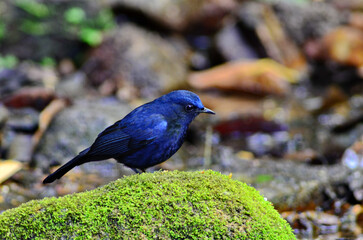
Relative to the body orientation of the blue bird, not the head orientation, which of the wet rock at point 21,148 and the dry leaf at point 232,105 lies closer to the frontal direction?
the dry leaf

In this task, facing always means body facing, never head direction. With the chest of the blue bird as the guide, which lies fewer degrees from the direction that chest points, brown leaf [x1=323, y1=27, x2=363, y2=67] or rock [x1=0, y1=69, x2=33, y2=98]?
the brown leaf

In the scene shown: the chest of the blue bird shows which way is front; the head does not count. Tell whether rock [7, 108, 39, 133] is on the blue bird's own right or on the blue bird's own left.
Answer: on the blue bird's own left

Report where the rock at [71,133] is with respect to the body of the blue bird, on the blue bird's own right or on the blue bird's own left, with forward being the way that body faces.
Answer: on the blue bird's own left

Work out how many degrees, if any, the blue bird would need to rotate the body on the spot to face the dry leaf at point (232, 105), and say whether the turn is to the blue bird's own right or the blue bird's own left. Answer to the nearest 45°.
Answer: approximately 90° to the blue bird's own left

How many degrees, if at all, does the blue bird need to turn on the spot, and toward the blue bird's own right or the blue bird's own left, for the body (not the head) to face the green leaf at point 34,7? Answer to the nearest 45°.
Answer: approximately 135° to the blue bird's own left

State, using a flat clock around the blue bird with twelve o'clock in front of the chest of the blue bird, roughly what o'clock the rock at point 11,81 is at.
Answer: The rock is roughly at 8 o'clock from the blue bird.

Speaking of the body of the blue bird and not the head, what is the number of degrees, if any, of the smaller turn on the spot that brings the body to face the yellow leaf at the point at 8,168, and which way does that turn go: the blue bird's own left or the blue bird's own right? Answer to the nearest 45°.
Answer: approximately 135° to the blue bird's own left

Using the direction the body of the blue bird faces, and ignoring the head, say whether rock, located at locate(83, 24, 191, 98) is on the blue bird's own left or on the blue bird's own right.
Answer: on the blue bird's own left

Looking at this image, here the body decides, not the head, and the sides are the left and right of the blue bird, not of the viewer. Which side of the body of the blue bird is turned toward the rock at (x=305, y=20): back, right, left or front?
left

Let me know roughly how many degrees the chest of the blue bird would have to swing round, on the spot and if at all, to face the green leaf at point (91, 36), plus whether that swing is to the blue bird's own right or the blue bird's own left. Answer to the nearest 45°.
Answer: approximately 90° to the blue bird's own left

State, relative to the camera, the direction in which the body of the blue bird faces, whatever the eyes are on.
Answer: to the viewer's right

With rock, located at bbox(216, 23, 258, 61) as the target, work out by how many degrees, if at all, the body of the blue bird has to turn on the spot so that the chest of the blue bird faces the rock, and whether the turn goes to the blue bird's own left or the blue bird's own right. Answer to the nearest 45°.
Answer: approximately 90° to the blue bird's own left

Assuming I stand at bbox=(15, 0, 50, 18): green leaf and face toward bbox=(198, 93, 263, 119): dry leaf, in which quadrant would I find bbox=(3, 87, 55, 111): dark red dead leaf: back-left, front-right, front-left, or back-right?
front-right
